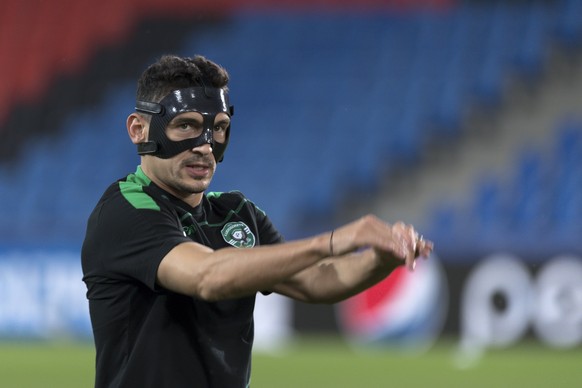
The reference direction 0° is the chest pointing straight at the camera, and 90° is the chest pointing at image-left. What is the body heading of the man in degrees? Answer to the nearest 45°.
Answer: approximately 315°
